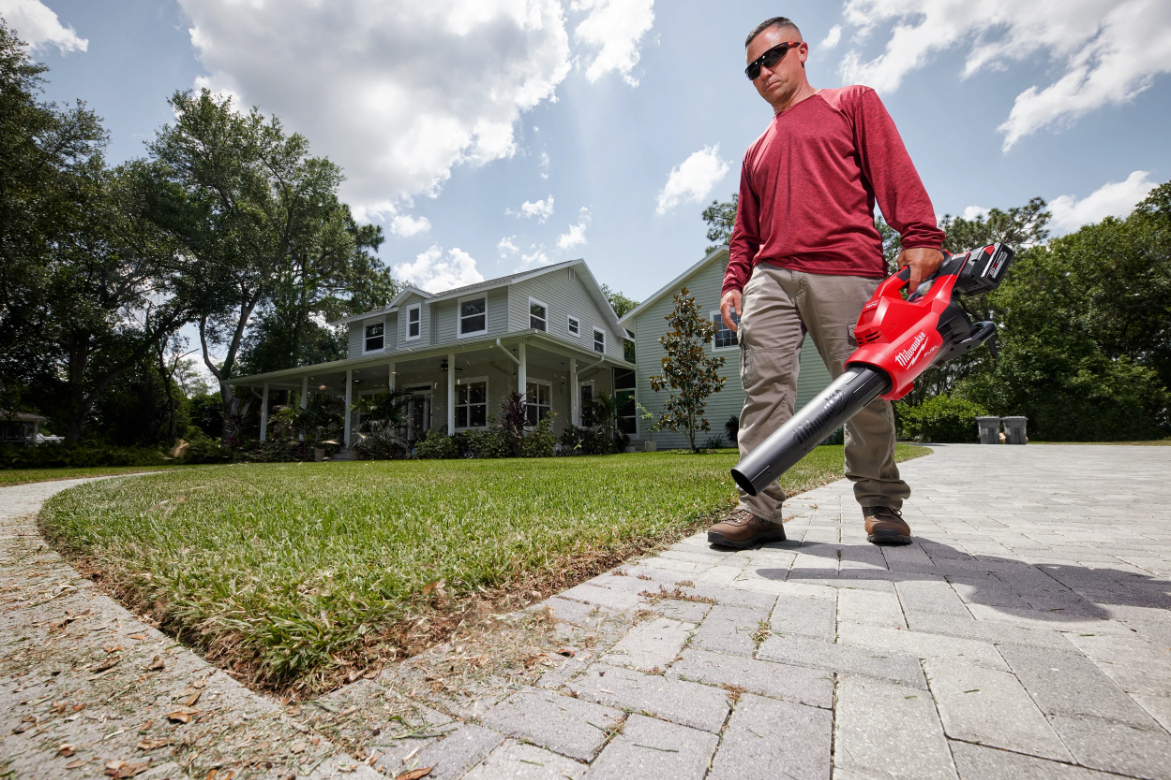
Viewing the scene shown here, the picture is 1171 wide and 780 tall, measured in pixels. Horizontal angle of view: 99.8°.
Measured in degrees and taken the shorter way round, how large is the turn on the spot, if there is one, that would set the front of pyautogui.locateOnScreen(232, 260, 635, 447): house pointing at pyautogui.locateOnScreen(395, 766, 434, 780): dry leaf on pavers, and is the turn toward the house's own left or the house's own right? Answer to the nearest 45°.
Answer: approximately 45° to the house's own left

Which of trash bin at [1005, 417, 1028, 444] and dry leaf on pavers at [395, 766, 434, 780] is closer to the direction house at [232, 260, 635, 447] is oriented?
the dry leaf on pavers

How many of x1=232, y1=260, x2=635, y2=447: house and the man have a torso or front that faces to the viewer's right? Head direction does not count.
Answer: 0

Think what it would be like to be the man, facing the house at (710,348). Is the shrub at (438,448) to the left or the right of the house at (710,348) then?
left

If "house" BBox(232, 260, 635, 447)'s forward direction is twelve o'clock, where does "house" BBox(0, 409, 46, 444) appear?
"house" BBox(0, 409, 46, 444) is roughly at 3 o'clock from "house" BBox(232, 260, 635, 447).

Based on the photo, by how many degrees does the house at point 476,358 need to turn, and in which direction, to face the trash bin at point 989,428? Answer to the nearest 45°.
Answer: approximately 135° to its left

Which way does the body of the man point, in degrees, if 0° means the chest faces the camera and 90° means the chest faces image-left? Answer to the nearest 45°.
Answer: approximately 45°

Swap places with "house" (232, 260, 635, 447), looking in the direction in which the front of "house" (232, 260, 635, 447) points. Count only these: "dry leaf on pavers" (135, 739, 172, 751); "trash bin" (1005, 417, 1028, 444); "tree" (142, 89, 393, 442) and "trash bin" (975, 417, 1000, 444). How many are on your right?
1

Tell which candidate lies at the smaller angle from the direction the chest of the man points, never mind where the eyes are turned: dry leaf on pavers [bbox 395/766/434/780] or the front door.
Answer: the dry leaf on pavers

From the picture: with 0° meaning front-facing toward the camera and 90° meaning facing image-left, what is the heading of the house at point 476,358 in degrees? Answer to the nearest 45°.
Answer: approximately 45°

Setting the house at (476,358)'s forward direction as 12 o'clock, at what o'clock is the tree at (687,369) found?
The tree is roughly at 9 o'clock from the house.

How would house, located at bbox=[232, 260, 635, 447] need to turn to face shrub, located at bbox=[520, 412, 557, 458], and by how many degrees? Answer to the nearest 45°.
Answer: approximately 45° to its left
